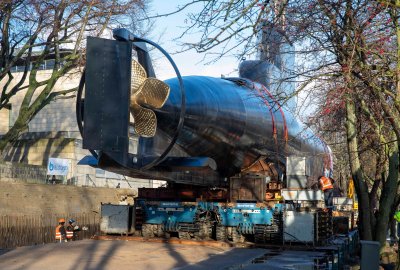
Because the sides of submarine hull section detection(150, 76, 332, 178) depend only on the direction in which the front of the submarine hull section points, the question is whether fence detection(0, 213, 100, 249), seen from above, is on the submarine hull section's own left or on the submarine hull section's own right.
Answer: on the submarine hull section's own left

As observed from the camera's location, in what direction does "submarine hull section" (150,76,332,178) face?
facing away from the viewer and to the right of the viewer
